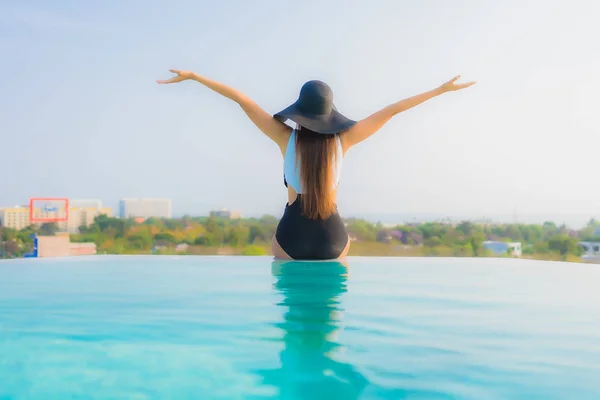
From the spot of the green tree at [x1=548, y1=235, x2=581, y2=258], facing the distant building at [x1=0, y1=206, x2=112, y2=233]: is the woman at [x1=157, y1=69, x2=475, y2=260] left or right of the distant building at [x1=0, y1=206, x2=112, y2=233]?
left

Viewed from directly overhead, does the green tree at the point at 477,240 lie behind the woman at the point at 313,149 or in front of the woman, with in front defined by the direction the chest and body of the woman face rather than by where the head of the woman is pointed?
in front

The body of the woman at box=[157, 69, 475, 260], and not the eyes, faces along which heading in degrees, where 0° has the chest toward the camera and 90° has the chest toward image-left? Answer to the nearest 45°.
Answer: approximately 180°

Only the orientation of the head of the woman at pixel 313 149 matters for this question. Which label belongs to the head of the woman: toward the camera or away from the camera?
away from the camera

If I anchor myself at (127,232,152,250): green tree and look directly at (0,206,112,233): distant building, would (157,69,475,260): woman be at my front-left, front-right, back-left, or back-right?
back-left

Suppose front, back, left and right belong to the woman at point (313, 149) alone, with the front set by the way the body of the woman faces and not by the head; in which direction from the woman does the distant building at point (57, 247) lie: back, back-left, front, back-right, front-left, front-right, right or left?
front-left

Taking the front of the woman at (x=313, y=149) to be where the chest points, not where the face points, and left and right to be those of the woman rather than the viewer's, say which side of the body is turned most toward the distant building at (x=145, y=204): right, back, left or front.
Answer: front

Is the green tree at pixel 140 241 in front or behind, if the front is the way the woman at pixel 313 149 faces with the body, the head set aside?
in front

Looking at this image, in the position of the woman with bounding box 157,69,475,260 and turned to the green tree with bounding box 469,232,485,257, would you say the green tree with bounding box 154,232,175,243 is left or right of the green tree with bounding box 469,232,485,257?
left

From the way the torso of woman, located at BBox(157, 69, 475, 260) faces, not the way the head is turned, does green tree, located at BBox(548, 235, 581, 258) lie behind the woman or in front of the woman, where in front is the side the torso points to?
in front
